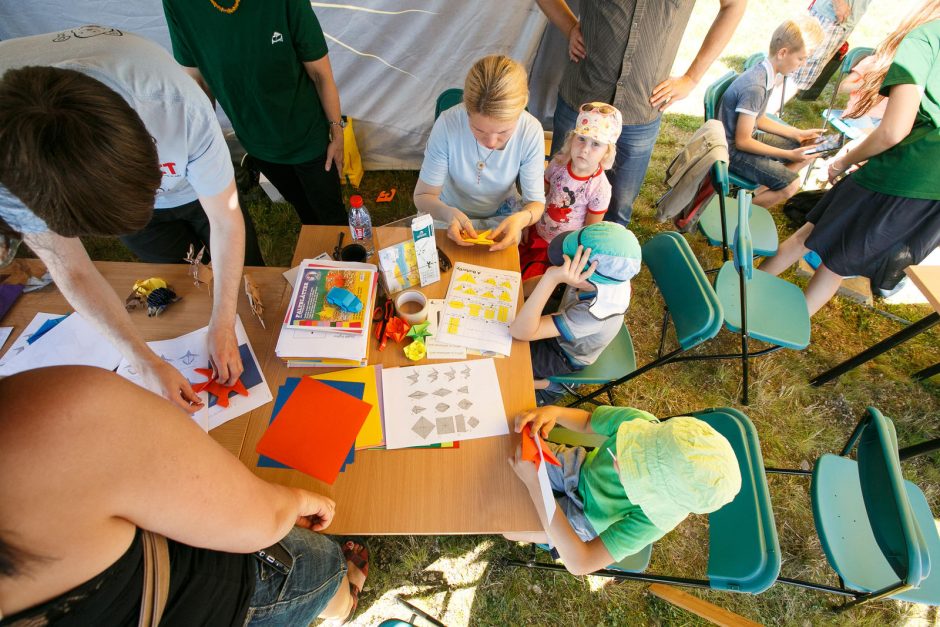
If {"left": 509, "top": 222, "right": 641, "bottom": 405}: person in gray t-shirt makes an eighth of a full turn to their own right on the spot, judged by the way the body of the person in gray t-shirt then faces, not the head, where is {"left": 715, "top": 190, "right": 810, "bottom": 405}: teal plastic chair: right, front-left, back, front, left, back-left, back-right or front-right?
right

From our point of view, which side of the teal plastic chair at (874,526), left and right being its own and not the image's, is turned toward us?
left

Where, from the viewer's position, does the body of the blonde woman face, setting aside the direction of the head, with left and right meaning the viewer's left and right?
facing the viewer

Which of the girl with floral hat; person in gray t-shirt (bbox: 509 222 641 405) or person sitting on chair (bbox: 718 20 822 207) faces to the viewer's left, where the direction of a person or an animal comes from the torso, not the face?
the person in gray t-shirt

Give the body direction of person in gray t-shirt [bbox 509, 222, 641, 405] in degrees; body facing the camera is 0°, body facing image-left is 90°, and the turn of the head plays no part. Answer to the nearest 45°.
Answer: approximately 90°

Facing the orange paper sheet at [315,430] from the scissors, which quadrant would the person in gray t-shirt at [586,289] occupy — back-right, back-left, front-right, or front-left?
back-left

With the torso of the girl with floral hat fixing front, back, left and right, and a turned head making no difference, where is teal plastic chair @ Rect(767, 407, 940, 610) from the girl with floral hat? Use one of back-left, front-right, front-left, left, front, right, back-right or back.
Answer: front-left

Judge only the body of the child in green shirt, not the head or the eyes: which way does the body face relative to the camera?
to the viewer's left

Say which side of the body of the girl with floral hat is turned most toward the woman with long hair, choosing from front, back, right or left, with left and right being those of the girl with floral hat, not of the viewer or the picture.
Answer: left

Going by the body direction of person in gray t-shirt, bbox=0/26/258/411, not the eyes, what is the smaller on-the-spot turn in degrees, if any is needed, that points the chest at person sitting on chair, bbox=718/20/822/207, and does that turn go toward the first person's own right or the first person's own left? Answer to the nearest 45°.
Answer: approximately 45° to the first person's own left

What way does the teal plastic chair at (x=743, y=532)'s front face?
to the viewer's left

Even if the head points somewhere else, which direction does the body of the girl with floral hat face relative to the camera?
toward the camera

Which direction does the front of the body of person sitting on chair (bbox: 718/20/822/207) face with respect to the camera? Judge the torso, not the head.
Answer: to the viewer's right

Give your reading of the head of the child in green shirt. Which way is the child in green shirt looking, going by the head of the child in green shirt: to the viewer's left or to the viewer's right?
to the viewer's left
